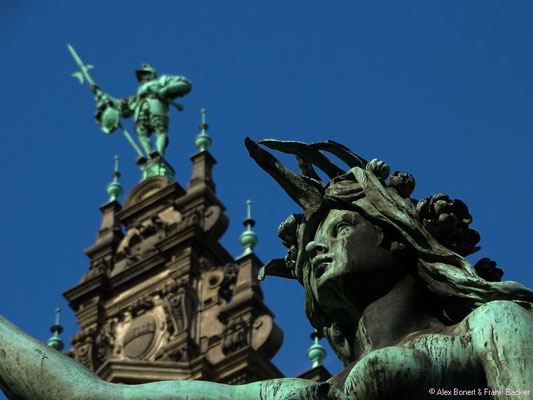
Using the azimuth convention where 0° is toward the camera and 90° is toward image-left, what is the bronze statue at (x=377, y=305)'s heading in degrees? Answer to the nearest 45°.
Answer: approximately 45°

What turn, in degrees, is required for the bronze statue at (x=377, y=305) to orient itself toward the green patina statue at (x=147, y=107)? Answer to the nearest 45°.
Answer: approximately 135° to its right

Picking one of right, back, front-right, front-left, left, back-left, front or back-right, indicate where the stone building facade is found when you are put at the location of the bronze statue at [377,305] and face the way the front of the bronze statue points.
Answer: back-right

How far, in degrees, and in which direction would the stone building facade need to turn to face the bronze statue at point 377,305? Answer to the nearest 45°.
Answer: approximately 45° to its left

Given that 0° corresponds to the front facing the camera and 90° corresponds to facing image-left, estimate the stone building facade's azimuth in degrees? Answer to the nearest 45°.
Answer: approximately 45°
